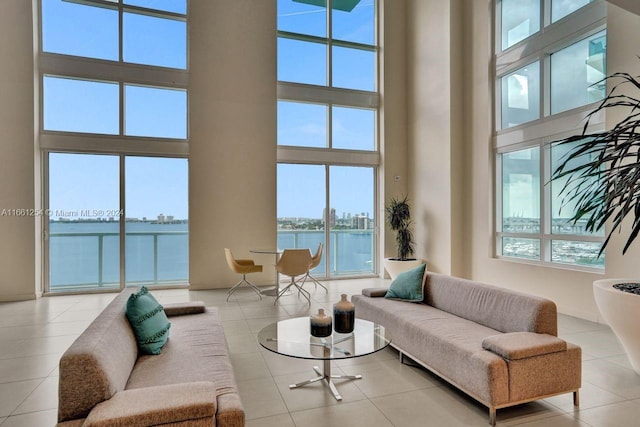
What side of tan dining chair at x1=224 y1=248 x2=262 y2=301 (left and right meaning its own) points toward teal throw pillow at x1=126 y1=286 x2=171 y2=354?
right

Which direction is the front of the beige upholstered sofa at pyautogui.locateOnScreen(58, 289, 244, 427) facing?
to the viewer's right

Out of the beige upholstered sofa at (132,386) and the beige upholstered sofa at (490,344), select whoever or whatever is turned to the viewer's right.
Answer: the beige upholstered sofa at (132,386)

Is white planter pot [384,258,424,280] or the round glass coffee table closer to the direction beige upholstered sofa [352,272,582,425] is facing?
the round glass coffee table

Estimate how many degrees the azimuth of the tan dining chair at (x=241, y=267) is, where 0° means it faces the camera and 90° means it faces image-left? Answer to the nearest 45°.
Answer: approximately 270°

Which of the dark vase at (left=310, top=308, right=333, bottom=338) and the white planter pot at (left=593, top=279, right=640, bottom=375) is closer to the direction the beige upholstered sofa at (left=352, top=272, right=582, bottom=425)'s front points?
the dark vase

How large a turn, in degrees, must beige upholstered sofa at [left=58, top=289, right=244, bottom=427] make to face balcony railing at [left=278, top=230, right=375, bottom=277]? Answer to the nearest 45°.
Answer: approximately 45° to its left

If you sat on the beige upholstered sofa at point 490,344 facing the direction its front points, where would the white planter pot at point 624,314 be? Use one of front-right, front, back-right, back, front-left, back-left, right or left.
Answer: back

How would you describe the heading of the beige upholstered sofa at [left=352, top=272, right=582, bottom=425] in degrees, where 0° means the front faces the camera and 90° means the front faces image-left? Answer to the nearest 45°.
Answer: approximately 45°

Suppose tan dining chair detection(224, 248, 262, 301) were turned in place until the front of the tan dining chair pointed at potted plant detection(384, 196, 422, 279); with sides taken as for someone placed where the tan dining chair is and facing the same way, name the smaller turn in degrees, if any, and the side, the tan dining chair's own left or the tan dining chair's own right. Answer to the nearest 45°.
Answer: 0° — it already faces it

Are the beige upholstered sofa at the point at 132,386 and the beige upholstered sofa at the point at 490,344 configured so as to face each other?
yes

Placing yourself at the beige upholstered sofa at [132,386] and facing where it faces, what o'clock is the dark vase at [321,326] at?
The dark vase is roughly at 11 o'clock from the beige upholstered sofa.

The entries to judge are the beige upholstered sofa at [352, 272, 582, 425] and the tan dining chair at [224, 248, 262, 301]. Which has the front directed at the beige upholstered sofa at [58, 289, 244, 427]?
the beige upholstered sofa at [352, 272, 582, 425]

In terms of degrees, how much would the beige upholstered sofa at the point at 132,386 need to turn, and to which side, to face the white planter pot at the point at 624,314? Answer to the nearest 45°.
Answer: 0° — it already faces it

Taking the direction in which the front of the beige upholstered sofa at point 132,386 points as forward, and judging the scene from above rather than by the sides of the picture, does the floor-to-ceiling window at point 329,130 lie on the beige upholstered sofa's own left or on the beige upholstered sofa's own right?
on the beige upholstered sofa's own left
